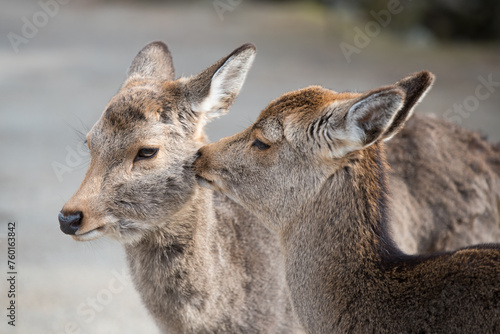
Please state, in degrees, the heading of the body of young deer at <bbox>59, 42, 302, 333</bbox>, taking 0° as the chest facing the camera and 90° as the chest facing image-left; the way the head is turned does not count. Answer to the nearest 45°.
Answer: approximately 45°

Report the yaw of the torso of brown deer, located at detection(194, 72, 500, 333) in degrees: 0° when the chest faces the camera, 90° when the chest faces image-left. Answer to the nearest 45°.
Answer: approximately 90°

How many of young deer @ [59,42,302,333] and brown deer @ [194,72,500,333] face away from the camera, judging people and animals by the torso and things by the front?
0

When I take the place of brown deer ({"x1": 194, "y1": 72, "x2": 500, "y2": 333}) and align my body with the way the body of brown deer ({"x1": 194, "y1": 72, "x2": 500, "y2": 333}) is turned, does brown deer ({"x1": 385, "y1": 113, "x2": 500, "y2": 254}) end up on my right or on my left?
on my right

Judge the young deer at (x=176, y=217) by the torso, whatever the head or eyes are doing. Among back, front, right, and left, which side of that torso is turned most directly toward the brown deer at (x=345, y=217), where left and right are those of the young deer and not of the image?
left

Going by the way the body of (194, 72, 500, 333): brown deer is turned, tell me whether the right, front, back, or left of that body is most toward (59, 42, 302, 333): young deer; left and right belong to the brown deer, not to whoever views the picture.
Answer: front

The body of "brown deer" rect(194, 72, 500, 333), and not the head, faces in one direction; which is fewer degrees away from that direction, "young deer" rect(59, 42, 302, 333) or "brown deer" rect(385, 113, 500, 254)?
the young deer
